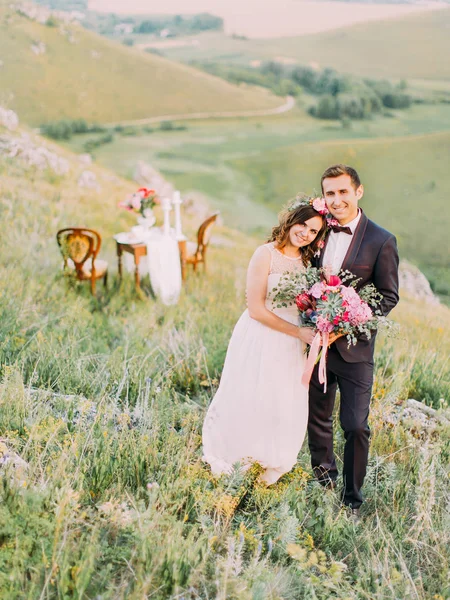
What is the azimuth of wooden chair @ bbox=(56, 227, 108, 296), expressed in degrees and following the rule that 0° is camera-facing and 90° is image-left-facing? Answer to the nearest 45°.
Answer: approximately 225°

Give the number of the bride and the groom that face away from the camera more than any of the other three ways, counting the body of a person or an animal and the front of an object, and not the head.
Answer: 0

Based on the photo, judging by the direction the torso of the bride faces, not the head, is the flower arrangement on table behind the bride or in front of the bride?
behind

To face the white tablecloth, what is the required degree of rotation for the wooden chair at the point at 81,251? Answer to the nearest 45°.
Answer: approximately 45° to its right

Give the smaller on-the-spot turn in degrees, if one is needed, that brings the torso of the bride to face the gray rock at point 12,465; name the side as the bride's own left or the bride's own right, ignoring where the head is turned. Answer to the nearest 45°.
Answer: approximately 90° to the bride's own right

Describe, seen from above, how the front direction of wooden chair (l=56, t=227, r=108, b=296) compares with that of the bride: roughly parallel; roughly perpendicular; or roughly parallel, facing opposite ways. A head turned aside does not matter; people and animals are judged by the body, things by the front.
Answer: roughly perpendicular
